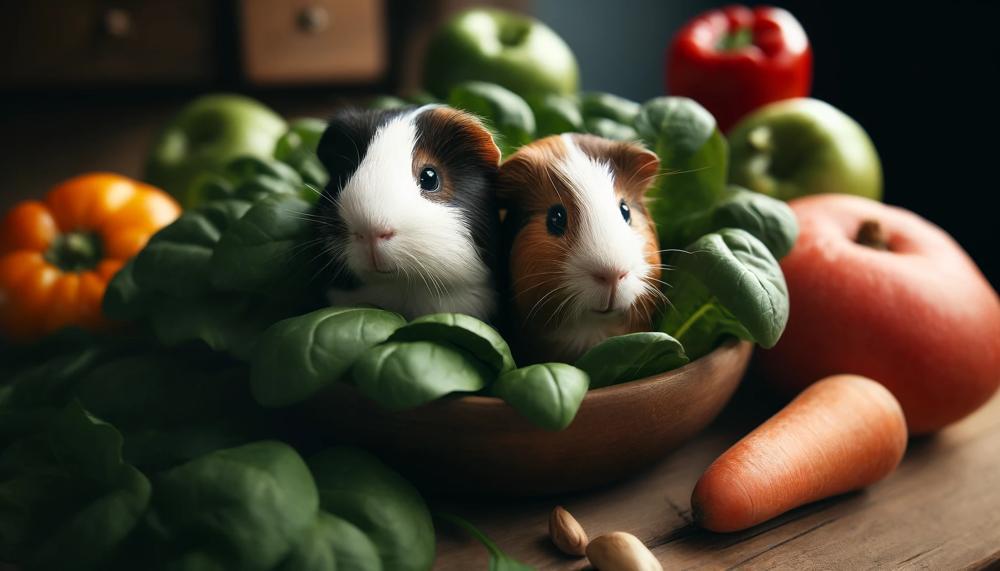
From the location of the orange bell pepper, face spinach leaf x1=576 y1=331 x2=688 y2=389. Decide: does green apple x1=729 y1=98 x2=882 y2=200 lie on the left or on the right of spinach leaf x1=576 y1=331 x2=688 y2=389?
left

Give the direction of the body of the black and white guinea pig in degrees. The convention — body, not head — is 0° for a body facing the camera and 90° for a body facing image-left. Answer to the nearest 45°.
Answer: approximately 45°

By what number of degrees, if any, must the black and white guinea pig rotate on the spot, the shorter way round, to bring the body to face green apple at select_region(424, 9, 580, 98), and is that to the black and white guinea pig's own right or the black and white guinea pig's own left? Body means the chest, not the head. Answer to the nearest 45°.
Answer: approximately 135° to the black and white guinea pig's own right

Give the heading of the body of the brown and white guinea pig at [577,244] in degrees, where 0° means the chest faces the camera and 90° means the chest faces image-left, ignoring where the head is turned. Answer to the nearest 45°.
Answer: approximately 315°
